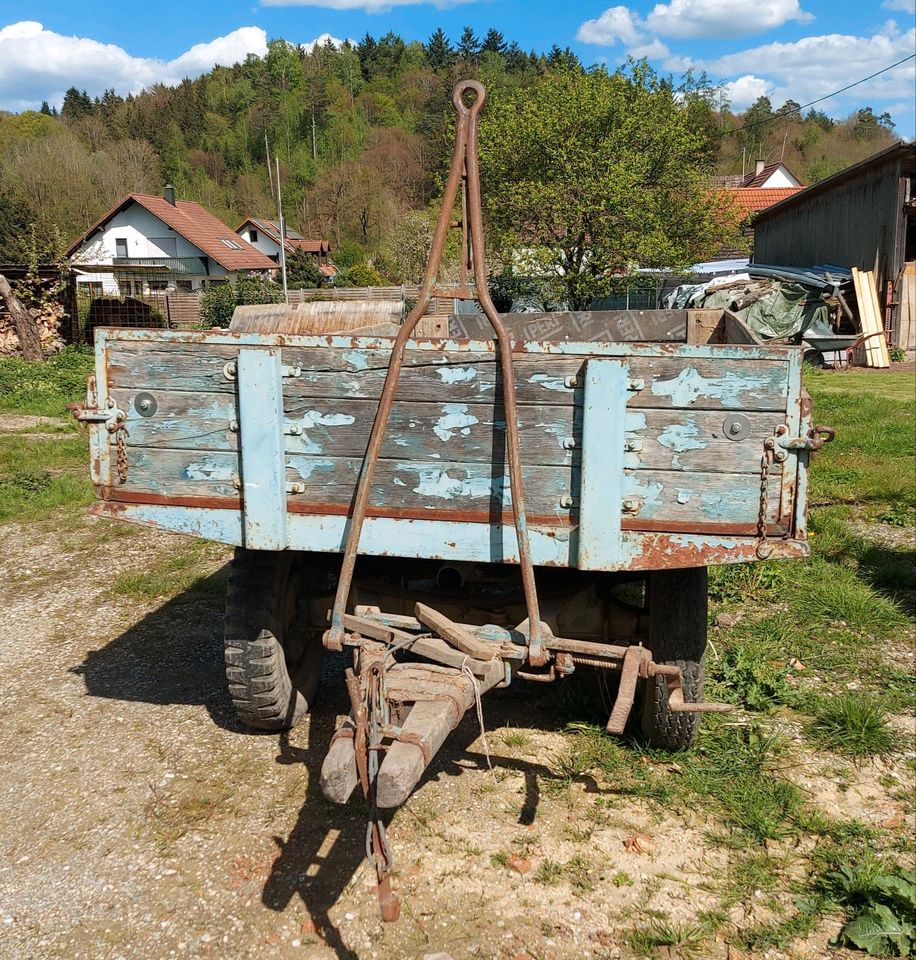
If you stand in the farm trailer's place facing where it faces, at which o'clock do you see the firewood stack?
The firewood stack is roughly at 5 o'clock from the farm trailer.

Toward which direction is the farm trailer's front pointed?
toward the camera

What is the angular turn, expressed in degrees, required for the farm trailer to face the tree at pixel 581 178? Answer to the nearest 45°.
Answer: approximately 180°

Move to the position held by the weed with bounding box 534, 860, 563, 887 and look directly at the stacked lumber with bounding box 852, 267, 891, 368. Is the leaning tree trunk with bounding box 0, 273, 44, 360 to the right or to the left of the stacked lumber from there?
left

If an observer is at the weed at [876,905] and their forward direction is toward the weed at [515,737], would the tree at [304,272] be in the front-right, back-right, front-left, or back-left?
front-right

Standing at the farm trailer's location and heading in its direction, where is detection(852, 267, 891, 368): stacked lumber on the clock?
The stacked lumber is roughly at 7 o'clock from the farm trailer.

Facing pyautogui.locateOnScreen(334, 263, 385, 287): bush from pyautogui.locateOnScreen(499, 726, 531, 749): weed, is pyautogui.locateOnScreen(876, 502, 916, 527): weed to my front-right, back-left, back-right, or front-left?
front-right

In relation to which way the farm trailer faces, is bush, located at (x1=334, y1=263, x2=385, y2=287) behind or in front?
behind

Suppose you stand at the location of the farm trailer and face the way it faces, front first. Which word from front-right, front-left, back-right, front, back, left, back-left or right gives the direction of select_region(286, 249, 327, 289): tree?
back

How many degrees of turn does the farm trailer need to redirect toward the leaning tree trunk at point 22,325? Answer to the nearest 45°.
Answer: approximately 135° to its right

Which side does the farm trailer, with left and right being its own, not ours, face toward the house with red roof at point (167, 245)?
back

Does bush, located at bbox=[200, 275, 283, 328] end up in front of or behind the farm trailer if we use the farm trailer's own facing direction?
behind

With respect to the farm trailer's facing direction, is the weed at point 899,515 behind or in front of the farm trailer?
behind

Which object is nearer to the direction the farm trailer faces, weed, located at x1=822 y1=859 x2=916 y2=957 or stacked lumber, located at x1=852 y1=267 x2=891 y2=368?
the weed
